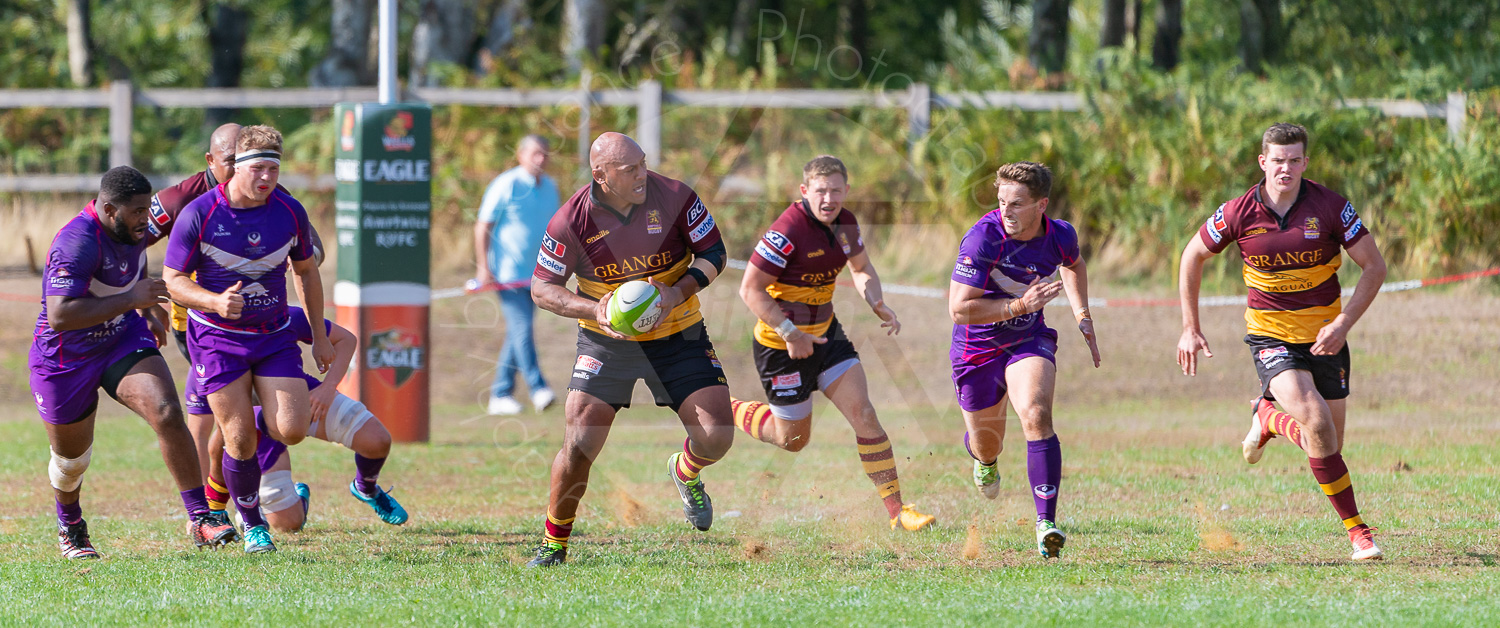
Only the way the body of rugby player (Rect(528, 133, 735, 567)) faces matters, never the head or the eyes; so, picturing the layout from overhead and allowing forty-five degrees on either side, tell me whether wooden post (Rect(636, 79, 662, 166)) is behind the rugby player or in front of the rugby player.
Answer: behind

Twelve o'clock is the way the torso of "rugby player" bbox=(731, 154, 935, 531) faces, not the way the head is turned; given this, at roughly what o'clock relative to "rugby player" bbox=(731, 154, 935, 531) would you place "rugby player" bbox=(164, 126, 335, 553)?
"rugby player" bbox=(164, 126, 335, 553) is roughly at 4 o'clock from "rugby player" bbox=(731, 154, 935, 531).

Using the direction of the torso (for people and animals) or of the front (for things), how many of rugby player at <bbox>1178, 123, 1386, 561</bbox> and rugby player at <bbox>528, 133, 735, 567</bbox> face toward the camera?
2
